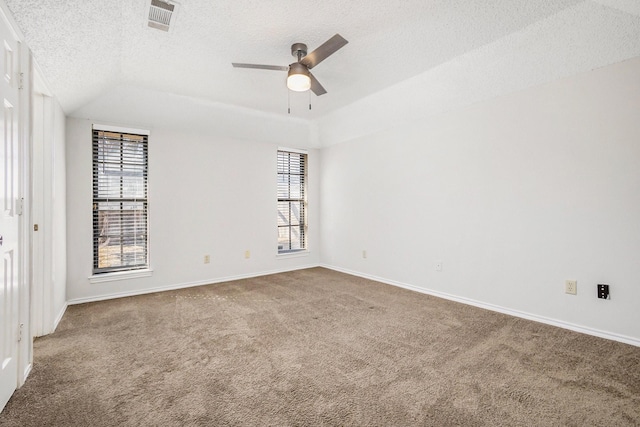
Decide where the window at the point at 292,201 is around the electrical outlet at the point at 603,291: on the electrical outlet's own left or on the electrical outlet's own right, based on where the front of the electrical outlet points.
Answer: on the electrical outlet's own right

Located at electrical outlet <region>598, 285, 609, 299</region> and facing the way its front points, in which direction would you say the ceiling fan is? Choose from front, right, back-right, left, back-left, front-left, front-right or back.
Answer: front-right

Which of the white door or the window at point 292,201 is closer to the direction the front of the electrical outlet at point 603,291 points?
the white door

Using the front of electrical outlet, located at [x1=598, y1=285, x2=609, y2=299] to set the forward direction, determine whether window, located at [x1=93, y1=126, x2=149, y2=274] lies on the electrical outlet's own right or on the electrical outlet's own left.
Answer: on the electrical outlet's own right

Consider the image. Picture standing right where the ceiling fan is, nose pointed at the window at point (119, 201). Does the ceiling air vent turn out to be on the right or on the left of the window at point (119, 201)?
left

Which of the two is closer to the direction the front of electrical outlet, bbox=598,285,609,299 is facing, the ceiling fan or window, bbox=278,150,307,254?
the ceiling fan

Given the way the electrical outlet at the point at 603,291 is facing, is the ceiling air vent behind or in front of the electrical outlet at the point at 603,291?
in front

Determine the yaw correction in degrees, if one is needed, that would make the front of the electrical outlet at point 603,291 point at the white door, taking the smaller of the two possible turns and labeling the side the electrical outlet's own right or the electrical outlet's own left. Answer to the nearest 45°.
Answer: approximately 45° to the electrical outlet's own right
